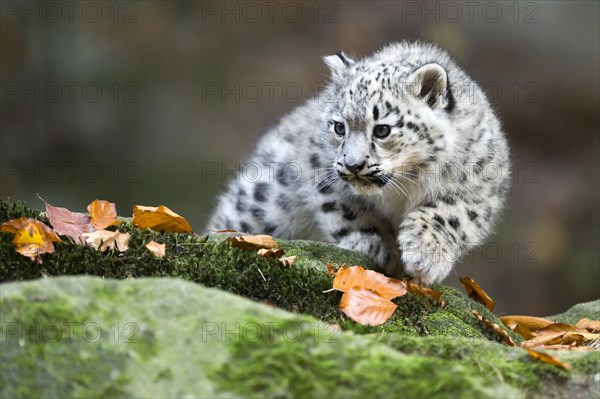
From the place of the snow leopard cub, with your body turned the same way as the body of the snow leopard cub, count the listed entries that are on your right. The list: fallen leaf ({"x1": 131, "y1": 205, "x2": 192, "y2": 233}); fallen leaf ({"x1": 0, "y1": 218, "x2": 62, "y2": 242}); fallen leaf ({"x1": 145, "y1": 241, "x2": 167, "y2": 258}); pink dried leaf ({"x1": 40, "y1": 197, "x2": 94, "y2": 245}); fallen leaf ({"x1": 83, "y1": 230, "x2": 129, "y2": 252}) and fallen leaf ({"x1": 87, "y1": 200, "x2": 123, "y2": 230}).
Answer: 6

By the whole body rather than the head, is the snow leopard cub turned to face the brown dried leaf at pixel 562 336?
yes

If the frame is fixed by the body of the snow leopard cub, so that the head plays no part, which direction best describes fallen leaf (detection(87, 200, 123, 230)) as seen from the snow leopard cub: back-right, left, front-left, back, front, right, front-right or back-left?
right

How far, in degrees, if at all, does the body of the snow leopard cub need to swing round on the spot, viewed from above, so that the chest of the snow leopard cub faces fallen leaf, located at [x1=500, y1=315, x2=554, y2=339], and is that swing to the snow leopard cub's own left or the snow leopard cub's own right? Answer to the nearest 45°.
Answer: approximately 45° to the snow leopard cub's own left

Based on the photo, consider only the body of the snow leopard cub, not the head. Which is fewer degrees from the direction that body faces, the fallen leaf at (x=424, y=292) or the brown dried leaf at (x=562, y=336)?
the brown dried leaf

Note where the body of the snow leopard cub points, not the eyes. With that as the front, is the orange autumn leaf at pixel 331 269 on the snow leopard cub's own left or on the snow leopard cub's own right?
on the snow leopard cub's own right

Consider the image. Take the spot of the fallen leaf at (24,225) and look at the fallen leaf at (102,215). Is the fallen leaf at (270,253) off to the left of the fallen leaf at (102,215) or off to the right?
right

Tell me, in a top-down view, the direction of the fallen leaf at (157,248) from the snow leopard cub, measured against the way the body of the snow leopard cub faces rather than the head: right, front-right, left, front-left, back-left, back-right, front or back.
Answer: right

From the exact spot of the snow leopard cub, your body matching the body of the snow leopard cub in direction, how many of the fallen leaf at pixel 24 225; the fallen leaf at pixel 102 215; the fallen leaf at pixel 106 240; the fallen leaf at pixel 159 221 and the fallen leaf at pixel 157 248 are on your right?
5

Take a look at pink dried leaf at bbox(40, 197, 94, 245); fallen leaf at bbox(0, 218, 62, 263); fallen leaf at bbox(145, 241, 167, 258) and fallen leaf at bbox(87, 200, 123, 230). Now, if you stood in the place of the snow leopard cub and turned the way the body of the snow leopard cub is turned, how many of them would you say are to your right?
4

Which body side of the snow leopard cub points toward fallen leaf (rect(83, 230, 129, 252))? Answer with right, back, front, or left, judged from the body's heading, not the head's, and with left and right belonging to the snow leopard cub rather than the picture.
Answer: right

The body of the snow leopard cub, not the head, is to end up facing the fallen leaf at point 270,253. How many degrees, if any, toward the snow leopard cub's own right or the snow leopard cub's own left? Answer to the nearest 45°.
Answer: approximately 90° to the snow leopard cub's own right

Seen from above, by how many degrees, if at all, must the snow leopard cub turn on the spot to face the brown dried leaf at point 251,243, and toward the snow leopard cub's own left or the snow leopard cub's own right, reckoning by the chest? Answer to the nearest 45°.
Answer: approximately 90° to the snow leopard cub's own right
